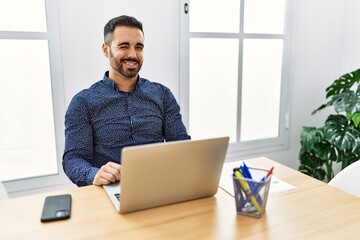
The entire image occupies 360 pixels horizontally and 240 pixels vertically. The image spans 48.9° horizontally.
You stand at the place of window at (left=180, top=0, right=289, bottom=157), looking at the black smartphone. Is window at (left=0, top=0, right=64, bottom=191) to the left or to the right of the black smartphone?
right

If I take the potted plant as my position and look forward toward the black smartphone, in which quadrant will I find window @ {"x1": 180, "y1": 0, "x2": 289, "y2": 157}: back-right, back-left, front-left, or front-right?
front-right

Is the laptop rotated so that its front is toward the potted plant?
no

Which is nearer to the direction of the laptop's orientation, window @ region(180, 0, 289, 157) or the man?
the man

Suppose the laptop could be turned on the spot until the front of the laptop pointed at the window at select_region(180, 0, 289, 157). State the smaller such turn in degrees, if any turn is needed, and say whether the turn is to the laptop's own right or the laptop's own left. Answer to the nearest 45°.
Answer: approximately 45° to the laptop's own right

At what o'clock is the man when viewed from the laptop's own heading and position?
The man is roughly at 1 o'clock from the laptop.

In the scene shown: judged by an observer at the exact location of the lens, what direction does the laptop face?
facing away from the viewer and to the left of the viewer

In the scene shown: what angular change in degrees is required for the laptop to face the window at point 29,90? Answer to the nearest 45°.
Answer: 0° — it already faces it
